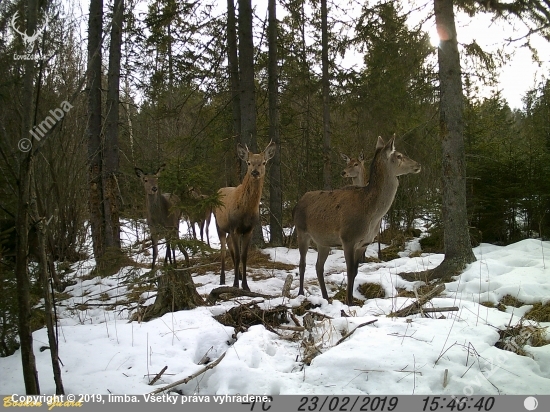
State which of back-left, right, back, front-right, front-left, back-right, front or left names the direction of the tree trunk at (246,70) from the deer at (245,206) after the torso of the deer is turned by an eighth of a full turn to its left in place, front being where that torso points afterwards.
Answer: left

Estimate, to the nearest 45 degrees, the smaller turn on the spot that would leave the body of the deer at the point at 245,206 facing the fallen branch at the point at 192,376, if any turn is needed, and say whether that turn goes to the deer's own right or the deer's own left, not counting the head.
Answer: approximately 45° to the deer's own right

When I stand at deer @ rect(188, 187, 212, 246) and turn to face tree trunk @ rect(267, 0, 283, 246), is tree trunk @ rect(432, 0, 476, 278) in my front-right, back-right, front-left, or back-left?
front-right

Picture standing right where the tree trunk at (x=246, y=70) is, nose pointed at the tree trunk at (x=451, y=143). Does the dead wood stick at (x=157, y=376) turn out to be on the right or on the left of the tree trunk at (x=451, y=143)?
right

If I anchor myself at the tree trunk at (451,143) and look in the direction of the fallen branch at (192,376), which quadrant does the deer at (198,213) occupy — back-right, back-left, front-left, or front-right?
front-right

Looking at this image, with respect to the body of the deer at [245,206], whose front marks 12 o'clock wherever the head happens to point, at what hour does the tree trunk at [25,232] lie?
The tree trunk is roughly at 2 o'clock from the deer.

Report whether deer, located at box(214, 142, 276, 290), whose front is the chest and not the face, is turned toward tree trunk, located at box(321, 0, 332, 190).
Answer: no

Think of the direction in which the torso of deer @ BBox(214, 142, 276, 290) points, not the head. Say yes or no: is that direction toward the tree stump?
no

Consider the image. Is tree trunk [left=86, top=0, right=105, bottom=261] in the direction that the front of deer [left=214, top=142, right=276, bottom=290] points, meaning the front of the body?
no

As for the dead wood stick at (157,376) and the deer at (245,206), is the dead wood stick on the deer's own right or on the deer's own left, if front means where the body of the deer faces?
on the deer's own right

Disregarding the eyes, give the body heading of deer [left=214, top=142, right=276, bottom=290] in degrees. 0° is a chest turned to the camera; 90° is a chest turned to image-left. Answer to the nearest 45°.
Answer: approximately 315°
